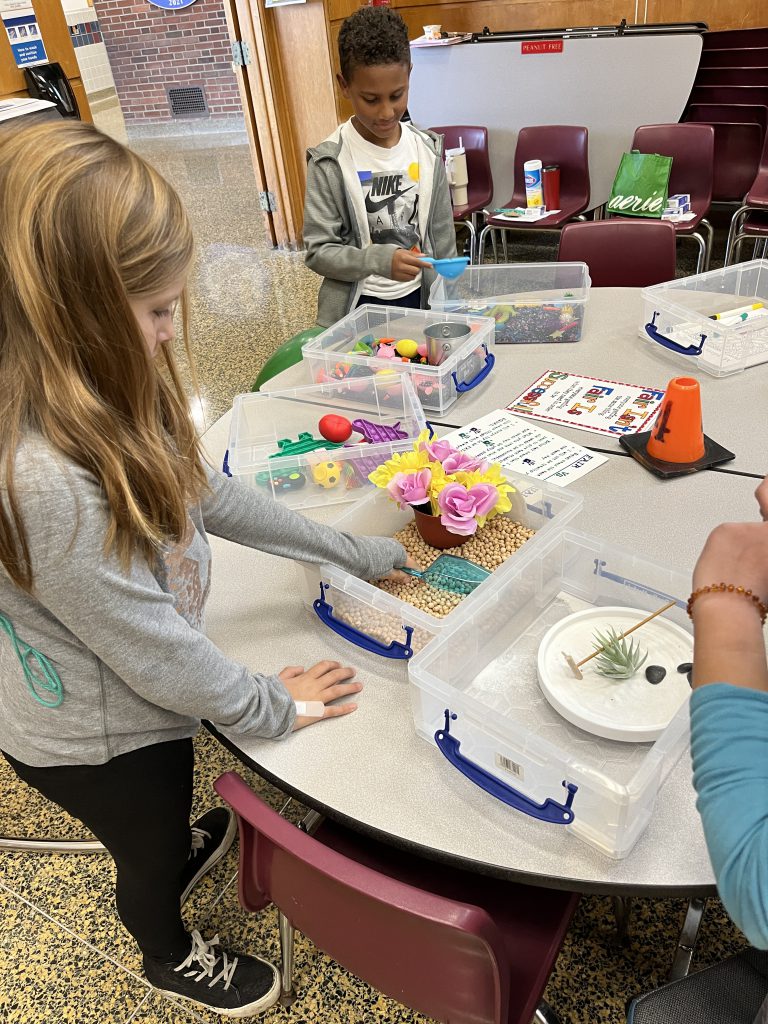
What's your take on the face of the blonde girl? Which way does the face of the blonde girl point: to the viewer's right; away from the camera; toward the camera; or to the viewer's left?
to the viewer's right

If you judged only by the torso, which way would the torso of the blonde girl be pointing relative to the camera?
to the viewer's right

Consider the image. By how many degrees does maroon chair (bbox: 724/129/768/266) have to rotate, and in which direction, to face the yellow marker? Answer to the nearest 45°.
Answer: approximately 45° to its left

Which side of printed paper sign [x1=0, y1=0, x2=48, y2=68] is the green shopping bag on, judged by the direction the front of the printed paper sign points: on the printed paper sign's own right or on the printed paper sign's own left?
on the printed paper sign's own left

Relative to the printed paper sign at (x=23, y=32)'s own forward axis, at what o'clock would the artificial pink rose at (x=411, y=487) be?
The artificial pink rose is roughly at 12 o'clock from the printed paper sign.

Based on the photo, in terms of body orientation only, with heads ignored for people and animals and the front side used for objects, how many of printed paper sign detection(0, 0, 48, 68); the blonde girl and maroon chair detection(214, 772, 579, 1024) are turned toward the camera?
1

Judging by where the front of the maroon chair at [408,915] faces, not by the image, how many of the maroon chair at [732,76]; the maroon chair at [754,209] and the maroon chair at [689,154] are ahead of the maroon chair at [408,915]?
3

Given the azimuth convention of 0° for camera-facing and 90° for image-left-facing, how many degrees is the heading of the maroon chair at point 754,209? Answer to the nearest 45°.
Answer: approximately 45°

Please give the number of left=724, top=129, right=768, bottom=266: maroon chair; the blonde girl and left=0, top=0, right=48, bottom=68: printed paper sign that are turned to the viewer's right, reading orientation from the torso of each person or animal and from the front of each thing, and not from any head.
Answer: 1

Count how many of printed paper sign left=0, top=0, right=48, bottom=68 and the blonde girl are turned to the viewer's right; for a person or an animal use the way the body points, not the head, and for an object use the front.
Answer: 1

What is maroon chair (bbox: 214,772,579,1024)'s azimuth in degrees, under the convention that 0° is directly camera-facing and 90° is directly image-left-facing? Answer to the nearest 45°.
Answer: approximately 225°

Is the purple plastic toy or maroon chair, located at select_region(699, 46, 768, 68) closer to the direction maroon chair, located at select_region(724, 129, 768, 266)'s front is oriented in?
the purple plastic toy
